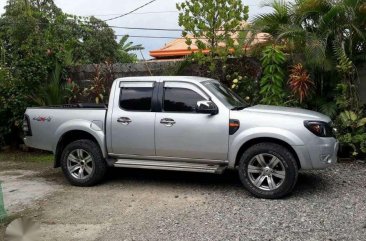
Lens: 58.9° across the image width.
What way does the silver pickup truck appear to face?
to the viewer's right

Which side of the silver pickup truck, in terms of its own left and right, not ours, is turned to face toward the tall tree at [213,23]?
left

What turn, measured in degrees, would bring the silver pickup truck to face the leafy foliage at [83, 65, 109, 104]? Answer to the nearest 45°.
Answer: approximately 135° to its left

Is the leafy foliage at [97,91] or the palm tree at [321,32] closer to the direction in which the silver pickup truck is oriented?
the palm tree

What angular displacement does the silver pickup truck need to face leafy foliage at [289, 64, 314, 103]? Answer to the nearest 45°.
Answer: approximately 45° to its left

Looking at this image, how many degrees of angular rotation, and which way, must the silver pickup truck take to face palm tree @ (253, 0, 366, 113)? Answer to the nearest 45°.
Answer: approximately 45° to its left
